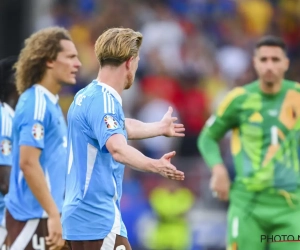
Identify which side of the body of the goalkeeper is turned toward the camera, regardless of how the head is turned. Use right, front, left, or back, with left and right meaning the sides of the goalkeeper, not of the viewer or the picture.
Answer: front

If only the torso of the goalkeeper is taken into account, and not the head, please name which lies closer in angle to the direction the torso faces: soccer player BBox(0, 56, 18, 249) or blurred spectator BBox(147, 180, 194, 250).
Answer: the soccer player

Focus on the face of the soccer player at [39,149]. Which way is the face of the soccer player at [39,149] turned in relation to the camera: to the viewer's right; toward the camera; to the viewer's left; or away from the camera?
to the viewer's right

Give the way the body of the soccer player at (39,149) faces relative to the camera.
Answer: to the viewer's right

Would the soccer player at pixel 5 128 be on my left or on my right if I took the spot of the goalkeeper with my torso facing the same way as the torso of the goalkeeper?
on my right

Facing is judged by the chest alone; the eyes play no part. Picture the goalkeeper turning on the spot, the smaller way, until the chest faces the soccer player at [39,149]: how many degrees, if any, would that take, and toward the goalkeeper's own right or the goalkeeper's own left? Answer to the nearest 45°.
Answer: approximately 45° to the goalkeeper's own right

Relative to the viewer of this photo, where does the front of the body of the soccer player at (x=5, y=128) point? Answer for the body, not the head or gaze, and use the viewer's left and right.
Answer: facing to the right of the viewer
